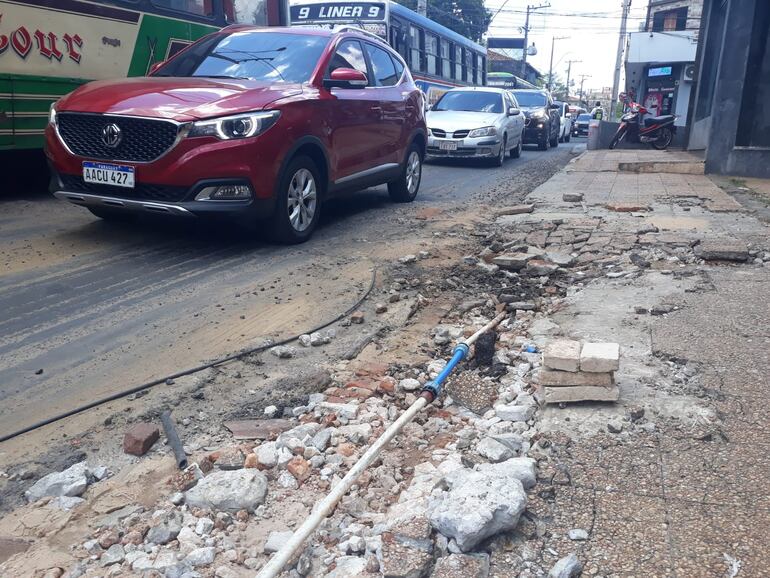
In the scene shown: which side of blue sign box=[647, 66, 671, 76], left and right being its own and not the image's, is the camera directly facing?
front

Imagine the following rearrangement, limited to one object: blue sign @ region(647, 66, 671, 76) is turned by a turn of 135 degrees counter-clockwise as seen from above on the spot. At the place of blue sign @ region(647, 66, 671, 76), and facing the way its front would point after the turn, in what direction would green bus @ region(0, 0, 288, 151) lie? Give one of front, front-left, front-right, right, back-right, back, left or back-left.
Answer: back-right

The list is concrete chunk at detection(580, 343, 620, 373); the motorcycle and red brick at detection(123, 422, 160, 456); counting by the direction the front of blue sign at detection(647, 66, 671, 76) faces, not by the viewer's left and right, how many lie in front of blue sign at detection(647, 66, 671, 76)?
3

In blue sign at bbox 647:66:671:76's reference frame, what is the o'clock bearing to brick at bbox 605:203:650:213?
The brick is roughly at 12 o'clock from the blue sign.

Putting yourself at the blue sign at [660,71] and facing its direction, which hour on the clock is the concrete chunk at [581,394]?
The concrete chunk is roughly at 12 o'clock from the blue sign.

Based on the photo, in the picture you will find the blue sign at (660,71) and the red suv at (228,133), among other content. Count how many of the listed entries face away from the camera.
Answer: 0

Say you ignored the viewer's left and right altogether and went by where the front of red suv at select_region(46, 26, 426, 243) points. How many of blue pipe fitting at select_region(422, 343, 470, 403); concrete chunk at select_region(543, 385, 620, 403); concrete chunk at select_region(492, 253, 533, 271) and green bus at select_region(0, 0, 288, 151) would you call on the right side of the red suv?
1

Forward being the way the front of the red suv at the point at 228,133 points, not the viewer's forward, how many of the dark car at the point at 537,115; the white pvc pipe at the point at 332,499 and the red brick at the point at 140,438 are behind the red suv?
1

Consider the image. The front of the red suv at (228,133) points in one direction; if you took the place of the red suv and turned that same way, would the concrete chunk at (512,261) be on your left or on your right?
on your left

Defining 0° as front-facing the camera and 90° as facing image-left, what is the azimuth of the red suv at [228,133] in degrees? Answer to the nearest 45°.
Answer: approximately 45°

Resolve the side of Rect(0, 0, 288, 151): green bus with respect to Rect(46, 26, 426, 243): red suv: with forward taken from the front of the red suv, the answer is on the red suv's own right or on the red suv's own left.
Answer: on the red suv's own right

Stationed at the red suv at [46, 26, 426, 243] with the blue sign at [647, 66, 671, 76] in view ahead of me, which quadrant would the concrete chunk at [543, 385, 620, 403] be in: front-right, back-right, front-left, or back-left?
back-right

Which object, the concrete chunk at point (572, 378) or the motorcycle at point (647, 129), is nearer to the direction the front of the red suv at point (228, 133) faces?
the concrete chunk
